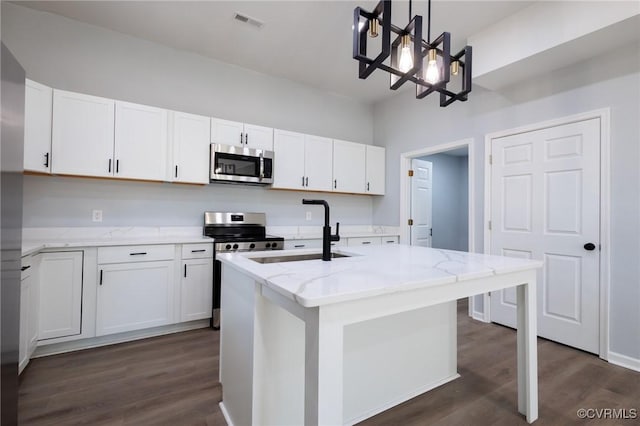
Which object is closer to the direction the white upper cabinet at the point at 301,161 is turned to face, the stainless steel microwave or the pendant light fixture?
the pendant light fixture

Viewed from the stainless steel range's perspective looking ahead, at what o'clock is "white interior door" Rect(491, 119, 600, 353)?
The white interior door is roughly at 10 o'clock from the stainless steel range.

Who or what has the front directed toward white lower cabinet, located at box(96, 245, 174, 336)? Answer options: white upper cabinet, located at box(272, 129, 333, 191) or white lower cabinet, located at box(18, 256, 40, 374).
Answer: white lower cabinet, located at box(18, 256, 40, 374)

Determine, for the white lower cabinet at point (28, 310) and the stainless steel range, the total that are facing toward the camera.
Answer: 1

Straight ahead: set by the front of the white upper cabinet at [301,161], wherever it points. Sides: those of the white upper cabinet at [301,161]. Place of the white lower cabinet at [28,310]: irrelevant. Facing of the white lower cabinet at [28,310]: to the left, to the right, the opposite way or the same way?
to the left

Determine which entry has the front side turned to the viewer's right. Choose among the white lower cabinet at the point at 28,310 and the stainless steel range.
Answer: the white lower cabinet

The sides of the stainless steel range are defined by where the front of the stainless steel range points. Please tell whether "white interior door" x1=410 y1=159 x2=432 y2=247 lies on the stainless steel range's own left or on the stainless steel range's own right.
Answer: on the stainless steel range's own left

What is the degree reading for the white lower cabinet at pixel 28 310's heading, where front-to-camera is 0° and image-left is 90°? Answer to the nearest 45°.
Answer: approximately 270°

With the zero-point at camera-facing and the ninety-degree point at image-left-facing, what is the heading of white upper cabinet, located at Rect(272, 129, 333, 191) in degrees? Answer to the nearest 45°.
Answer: approximately 315°
